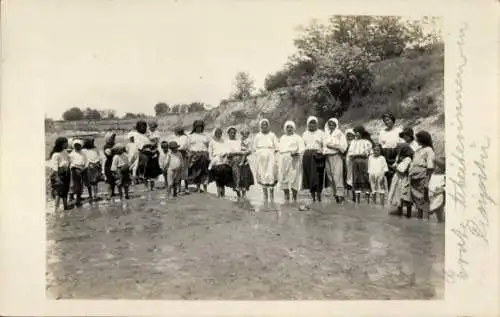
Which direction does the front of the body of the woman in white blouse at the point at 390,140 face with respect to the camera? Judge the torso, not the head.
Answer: toward the camera
